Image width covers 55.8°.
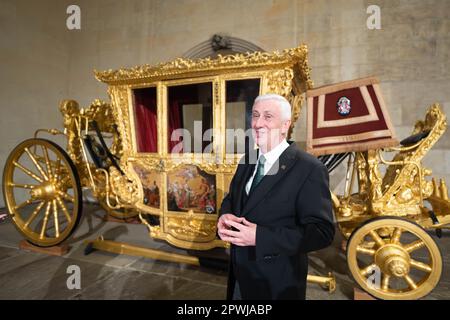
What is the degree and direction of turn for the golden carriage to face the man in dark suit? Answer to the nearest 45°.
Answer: approximately 45° to its right

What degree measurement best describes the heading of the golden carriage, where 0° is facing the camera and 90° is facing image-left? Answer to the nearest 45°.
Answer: approximately 315°

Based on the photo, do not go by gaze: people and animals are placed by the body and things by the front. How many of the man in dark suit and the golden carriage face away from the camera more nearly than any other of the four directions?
0

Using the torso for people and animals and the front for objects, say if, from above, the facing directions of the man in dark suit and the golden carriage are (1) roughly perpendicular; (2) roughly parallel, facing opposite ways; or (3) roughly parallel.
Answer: roughly perpendicular
